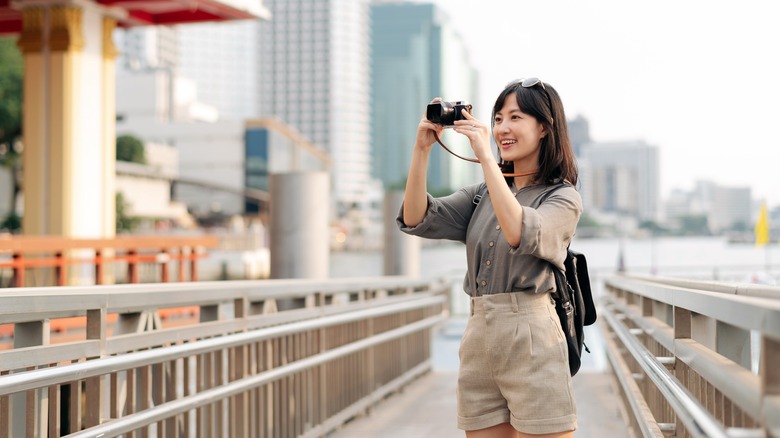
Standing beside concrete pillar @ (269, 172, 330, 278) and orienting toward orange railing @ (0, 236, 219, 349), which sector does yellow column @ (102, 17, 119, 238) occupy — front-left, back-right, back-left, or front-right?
front-right

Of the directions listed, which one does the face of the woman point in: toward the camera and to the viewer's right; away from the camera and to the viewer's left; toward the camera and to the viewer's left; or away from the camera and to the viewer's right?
toward the camera and to the viewer's left

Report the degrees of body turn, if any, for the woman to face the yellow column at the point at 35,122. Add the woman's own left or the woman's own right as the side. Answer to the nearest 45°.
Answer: approximately 90° to the woman's own right

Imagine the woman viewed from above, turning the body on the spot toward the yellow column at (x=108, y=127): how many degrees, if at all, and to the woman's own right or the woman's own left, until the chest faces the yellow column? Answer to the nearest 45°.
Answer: approximately 90° to the woman's own right

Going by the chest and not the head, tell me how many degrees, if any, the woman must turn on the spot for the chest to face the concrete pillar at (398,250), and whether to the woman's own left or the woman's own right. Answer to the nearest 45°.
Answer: approximately 135° to the woman's own right

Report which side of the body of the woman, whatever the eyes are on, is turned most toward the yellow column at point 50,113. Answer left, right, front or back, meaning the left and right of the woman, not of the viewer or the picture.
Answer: right

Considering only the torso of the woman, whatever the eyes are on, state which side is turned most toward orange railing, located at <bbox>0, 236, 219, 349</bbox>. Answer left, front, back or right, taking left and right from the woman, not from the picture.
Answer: right

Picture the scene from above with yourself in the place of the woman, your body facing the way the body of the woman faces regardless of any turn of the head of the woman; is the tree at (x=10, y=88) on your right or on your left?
on your right
